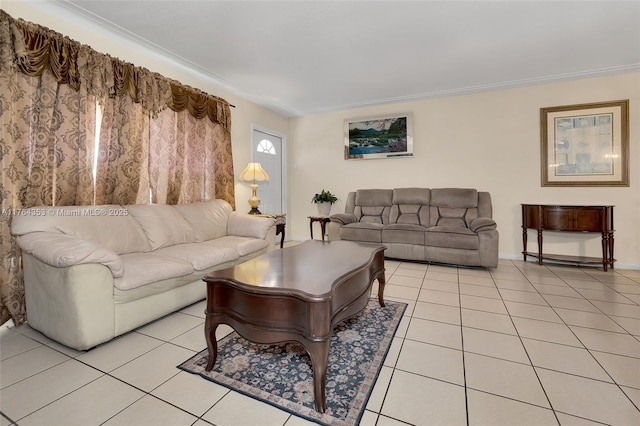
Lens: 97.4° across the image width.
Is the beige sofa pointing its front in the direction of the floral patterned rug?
yes

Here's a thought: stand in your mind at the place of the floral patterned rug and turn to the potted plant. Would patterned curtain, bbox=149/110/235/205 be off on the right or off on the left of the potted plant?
left

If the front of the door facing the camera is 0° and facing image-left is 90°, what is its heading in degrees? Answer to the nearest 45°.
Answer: approximately 315°

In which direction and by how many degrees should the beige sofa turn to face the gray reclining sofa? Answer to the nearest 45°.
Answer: approximately 45° to its left

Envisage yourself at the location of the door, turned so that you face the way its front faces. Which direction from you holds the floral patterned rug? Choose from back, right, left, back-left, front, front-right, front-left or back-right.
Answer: front-right

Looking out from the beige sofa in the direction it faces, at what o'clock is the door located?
The door is roughly at 9 o'clock from the beige sofa.

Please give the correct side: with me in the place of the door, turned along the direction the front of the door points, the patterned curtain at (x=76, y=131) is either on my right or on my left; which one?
on my right
